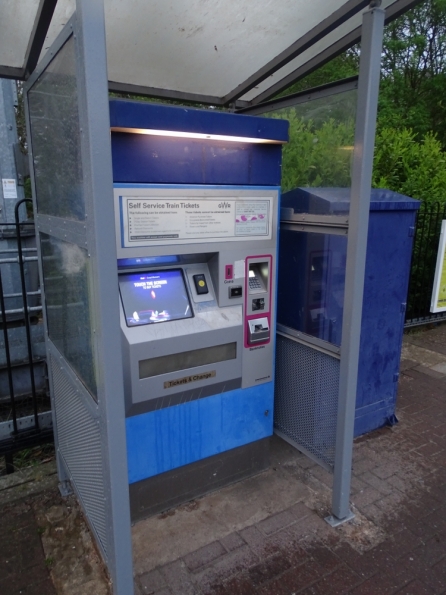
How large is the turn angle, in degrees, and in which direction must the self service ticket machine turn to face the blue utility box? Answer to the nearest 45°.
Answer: approximately 90° to its left

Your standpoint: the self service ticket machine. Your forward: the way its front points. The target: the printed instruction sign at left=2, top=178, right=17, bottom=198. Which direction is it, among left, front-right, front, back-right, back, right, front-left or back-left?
back

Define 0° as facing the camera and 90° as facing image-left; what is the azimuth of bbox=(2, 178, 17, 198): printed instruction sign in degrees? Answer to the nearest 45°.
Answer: approximately 0°

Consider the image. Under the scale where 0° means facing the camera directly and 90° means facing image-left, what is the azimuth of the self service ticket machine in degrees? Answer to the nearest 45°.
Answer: approximately 315°

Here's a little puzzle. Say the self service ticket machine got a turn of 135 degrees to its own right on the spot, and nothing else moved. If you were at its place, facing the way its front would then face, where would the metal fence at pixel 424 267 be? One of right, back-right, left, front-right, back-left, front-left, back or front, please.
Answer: back-right
